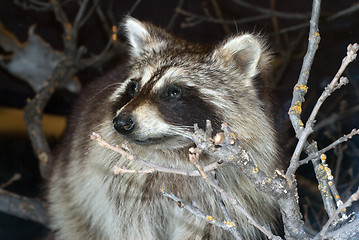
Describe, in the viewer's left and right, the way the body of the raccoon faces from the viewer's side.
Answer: facing the viewer and to the left of the viewer
